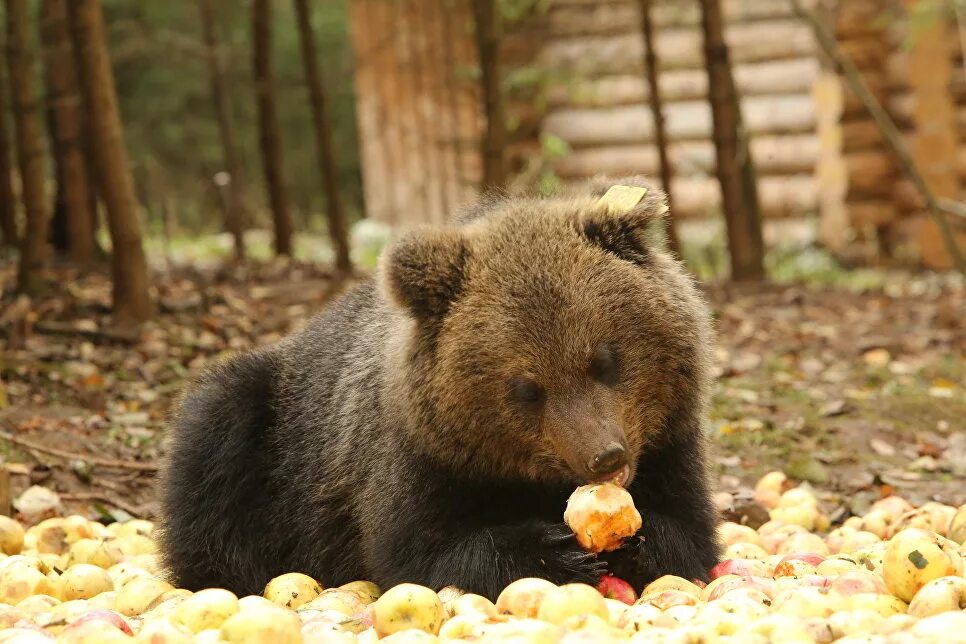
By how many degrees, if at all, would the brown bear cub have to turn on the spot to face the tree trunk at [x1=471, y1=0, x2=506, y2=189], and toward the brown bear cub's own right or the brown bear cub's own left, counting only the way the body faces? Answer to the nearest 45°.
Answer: approximately 135° to the brown bear cub's own left

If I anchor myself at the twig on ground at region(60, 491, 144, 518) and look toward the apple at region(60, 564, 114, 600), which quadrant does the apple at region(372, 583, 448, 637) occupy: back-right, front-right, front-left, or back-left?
front-left

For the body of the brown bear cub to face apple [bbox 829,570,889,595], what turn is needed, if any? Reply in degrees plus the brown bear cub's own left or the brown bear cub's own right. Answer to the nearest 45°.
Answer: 0° — it already faces it

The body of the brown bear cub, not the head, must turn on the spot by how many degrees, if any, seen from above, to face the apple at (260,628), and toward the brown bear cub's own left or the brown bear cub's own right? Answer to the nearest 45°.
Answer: approximately 90° to the brown bear cub's own right

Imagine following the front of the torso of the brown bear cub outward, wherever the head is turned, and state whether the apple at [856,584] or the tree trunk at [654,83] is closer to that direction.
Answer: the apple

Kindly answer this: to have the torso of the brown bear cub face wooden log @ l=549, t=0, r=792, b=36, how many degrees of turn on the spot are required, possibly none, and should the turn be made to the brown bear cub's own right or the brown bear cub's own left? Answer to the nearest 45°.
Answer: approximately 135° to the brown bear cub's own left

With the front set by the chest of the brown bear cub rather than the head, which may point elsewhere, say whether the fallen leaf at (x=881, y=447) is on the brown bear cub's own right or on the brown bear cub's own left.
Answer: on the brown bear cub's own left

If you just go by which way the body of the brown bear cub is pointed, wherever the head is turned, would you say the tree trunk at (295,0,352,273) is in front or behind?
behind

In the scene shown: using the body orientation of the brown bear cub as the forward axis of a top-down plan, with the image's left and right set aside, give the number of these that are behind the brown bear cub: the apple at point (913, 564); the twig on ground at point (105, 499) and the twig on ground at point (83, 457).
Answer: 2

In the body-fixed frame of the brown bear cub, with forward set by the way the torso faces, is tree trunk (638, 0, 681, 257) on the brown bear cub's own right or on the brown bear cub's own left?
on the brown bear cub's own left

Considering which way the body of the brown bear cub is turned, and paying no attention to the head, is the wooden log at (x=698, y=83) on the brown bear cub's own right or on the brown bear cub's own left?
on the brown bear cub's own left

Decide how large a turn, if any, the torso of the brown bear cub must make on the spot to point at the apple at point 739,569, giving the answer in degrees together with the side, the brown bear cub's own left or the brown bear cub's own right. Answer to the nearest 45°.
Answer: approximately 45° to the brown bear cub's own left

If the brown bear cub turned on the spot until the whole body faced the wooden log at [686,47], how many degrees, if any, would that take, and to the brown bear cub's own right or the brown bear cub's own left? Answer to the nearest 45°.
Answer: approximately 135° to the brown bear cub's own left

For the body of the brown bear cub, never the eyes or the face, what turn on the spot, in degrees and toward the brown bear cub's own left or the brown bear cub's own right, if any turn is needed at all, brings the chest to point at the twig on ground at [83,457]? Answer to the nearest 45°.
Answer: approximately 180°

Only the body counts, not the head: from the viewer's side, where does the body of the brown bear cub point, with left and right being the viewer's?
facing the viewer and to the right of the viewer

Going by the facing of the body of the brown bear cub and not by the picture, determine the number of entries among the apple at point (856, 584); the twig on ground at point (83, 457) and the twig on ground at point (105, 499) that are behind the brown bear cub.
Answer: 2
